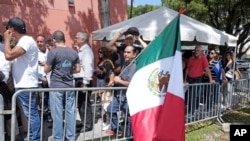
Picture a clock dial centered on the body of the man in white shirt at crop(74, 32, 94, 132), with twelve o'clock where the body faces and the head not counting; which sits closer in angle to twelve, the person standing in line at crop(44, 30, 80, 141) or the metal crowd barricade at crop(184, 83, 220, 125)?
the person standing in line

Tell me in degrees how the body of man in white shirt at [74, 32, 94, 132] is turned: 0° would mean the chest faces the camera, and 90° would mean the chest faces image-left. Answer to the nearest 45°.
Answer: approximately 90°

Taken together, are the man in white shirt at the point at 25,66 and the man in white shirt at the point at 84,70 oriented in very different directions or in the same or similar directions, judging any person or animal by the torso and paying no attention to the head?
same or similar directions
